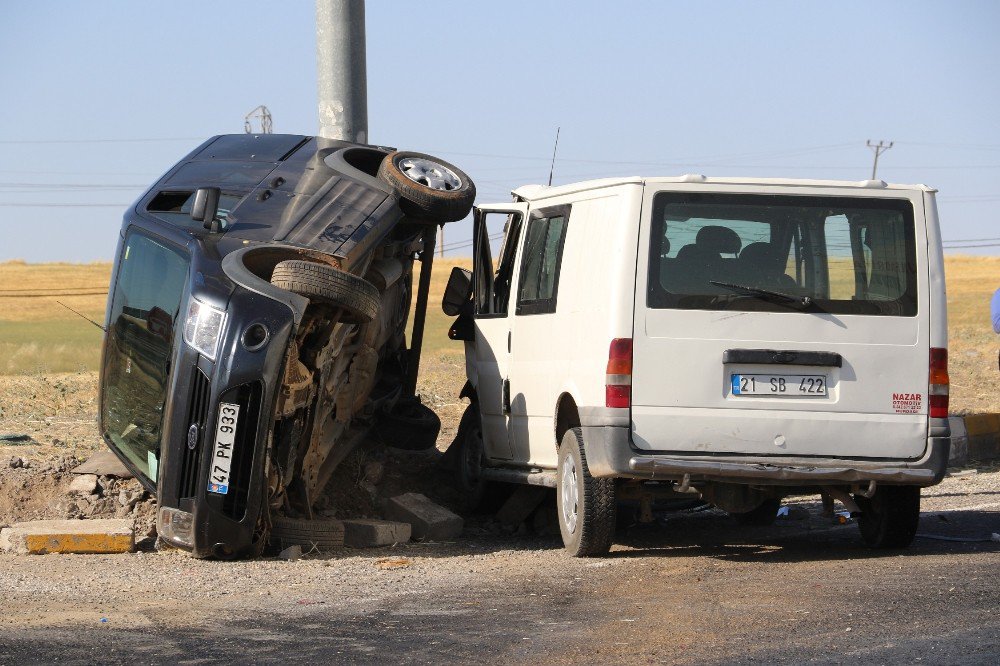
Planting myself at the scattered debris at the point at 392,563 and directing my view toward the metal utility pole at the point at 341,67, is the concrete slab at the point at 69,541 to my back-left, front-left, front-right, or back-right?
front-left

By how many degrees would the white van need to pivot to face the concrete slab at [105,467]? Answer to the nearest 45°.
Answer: approximately 45° to its left

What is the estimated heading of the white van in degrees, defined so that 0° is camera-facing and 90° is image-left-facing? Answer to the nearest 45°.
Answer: approximately 135°

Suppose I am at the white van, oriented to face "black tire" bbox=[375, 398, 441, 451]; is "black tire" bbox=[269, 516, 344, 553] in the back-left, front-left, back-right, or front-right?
front-left

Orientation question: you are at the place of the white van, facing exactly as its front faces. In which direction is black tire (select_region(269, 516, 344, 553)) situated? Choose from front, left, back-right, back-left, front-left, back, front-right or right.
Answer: back-left

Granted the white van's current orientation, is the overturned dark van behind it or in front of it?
in front

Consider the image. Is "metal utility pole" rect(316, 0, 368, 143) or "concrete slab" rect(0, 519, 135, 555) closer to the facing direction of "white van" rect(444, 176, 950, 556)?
the metal utility pole

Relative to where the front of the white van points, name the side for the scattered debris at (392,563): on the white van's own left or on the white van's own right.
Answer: on the white van's own left

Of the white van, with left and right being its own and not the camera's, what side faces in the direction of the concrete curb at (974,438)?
right
